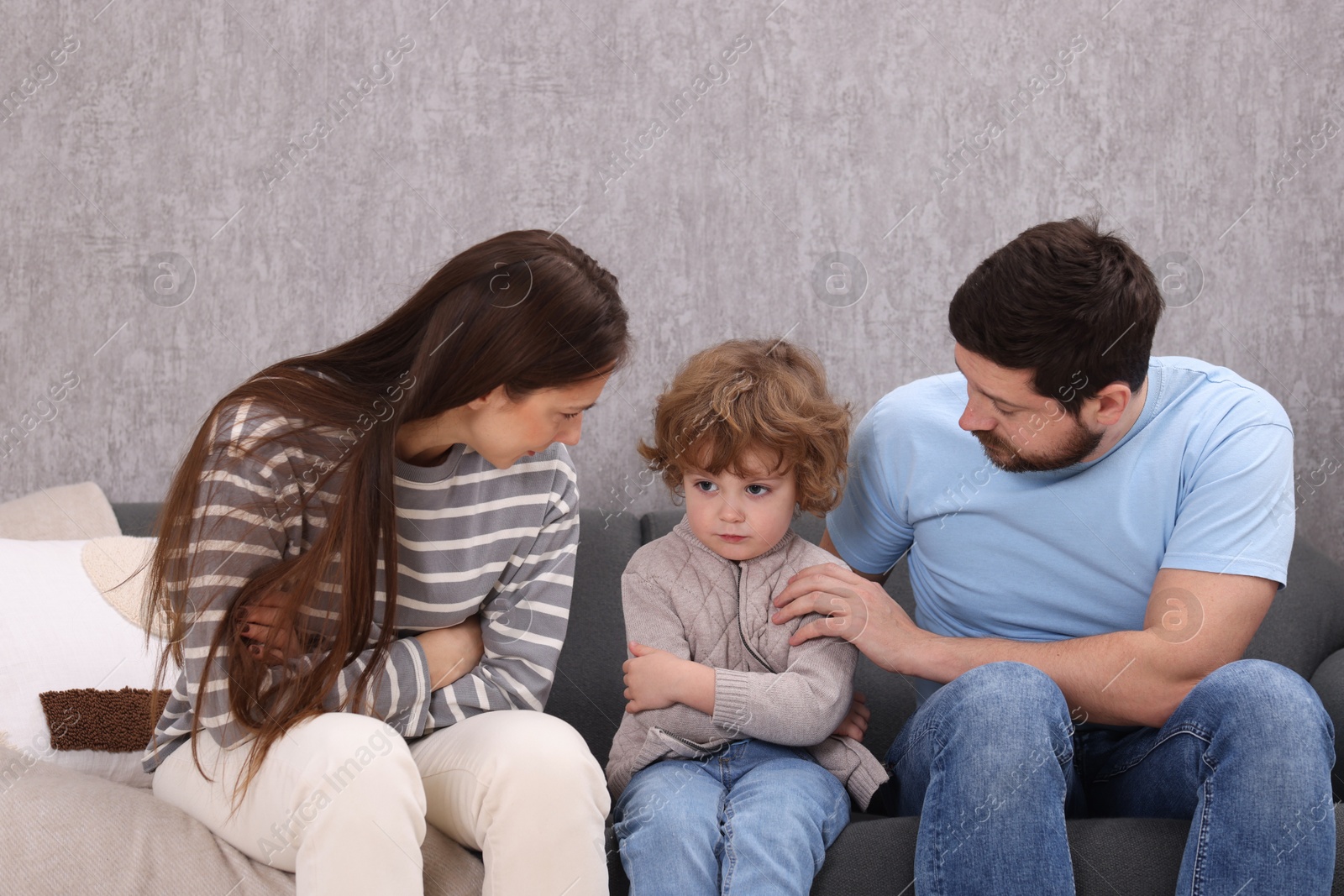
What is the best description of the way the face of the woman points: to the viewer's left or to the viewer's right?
to the viewer's right

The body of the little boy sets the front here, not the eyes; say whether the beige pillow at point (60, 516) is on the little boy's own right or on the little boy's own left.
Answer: on the little boy's own right

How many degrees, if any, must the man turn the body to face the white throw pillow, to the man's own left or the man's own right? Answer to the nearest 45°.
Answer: approximately 90° to the man's own right

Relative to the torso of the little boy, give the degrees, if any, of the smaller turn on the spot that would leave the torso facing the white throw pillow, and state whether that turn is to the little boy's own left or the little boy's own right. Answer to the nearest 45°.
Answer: approximately 90° to the little boy's own right

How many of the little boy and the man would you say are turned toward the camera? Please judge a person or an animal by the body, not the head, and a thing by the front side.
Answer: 2

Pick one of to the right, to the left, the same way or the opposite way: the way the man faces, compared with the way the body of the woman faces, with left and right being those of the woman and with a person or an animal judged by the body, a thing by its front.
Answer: to the right

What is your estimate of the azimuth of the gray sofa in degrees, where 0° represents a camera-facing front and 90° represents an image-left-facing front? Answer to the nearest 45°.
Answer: approximately 0°

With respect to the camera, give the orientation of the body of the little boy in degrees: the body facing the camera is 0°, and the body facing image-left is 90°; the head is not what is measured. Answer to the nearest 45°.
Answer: approximately 0°

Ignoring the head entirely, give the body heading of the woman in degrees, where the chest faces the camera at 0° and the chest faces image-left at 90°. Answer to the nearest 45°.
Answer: approximately 315°

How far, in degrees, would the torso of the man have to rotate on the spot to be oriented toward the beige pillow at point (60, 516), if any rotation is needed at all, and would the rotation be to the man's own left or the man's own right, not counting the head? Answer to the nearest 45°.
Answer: approximately 90° to the man's own right
